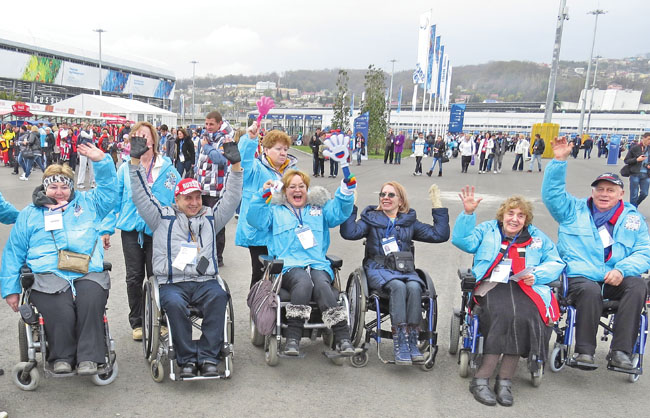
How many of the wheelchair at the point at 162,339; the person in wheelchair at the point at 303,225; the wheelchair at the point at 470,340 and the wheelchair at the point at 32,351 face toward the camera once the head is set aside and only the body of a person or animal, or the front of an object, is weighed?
4

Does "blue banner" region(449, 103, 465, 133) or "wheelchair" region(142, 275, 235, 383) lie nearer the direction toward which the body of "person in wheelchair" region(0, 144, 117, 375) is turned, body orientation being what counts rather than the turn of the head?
the wheelchair

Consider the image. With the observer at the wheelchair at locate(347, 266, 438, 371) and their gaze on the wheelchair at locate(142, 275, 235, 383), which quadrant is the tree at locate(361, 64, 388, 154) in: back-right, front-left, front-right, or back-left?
back-right

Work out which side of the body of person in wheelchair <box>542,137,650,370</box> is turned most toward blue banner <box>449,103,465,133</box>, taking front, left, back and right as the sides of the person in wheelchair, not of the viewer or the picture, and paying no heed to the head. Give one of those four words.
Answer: back

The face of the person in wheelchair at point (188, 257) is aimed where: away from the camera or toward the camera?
toward the camera

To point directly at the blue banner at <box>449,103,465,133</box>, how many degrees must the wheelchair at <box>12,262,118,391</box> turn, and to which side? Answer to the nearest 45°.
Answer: approximately 135° to its left

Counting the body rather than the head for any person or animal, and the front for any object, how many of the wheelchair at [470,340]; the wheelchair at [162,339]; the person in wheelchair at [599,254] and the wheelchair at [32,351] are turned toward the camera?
4

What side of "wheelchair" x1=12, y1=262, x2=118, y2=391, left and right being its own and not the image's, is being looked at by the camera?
front

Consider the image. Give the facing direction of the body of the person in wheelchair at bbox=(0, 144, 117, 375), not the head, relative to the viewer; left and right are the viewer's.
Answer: facing the viewer

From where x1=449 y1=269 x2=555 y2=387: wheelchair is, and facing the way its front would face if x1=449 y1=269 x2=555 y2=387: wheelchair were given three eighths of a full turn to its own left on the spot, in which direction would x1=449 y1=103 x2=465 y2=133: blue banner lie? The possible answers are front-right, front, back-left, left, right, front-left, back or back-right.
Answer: front-left

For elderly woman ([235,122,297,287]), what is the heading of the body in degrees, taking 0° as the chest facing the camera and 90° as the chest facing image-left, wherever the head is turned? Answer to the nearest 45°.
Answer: approximately 315°

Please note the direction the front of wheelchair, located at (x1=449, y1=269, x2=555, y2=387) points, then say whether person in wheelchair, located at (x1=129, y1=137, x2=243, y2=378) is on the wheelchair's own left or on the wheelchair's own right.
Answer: on the wheelchair's own right

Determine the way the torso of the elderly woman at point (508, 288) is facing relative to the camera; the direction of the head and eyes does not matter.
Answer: toward the camera

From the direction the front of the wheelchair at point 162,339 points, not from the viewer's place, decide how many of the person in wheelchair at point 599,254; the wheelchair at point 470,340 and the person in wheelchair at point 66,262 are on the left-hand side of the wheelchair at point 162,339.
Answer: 2

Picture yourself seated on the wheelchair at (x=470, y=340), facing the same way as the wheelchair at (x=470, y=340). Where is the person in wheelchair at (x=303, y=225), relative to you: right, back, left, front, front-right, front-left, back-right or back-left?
right

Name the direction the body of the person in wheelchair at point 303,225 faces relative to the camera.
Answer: toward the camera
